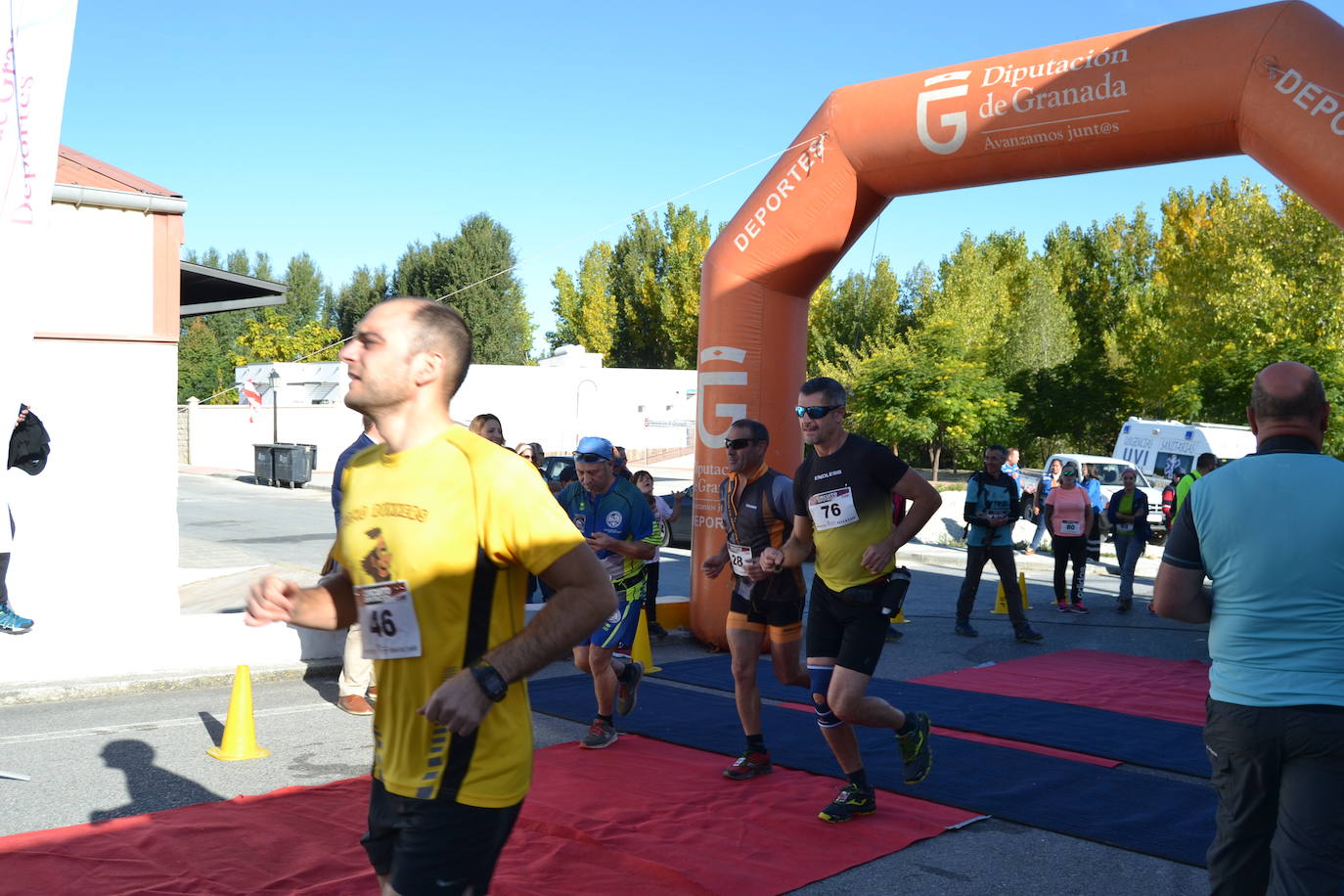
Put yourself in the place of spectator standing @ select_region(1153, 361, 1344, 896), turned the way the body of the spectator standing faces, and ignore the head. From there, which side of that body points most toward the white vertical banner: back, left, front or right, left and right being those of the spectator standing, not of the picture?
left

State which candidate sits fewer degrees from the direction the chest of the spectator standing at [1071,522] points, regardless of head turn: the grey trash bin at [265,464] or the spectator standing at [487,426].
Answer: the spectator standing

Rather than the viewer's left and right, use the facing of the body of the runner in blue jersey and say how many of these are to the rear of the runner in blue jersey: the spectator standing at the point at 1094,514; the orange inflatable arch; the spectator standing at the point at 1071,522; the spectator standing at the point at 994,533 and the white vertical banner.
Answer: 4

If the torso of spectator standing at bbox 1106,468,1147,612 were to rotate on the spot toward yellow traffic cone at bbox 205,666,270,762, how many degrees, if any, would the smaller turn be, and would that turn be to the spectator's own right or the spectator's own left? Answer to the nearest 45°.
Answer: approximately 45° to the spectator's own right

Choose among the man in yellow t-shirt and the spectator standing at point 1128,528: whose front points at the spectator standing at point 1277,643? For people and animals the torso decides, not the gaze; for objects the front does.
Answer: the spectator standing at point 1128,528

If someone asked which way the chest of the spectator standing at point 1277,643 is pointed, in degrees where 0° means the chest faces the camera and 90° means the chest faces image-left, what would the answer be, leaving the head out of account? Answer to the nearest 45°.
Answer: approximately 180°

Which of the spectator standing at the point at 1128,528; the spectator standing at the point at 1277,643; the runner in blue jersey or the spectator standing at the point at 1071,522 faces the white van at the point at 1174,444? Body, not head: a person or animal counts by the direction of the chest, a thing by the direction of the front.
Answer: the spectator standing at the point at 1277,643

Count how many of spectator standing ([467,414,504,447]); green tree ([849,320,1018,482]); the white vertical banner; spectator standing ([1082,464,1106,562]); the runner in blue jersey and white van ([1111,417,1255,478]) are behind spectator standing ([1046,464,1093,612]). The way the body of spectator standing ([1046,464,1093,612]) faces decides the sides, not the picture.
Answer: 3

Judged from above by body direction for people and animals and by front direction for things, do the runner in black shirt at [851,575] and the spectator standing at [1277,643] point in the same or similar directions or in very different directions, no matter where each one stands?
very different directions

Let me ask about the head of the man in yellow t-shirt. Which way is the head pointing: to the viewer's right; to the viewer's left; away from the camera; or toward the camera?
to the viewer's left

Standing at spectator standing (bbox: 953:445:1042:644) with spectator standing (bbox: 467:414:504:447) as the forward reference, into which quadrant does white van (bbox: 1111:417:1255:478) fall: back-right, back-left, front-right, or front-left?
back-right
